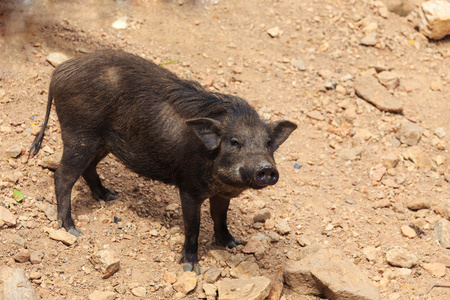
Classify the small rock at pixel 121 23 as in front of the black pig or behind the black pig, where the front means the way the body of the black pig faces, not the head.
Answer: behind

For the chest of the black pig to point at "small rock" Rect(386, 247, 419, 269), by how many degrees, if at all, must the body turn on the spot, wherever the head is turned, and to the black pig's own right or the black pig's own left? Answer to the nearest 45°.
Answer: approximately 45° to the black pig's own left

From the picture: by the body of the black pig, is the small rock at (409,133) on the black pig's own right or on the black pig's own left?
on the black pig's own left

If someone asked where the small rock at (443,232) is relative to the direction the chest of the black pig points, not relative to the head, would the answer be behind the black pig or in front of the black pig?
in front

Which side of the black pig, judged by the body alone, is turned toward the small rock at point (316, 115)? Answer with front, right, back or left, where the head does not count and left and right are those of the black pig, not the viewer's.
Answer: left

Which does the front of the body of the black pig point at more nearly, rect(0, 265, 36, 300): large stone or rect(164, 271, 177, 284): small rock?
the small rock

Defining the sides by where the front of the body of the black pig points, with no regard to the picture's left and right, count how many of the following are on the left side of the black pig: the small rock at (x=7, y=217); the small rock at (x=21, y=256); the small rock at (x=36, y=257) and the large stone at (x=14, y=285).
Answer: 0

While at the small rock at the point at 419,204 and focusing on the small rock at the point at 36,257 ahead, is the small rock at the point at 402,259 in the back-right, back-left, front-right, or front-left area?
front-left

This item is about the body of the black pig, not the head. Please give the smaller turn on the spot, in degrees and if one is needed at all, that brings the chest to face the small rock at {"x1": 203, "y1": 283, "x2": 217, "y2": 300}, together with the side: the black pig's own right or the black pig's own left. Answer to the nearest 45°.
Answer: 0° — it already faces it

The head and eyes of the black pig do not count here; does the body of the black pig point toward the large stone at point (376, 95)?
no

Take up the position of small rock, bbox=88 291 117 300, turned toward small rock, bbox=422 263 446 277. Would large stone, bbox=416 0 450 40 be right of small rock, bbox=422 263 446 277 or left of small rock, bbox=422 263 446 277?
left

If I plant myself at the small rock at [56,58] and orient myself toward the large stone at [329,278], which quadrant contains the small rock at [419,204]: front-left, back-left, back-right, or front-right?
front-left

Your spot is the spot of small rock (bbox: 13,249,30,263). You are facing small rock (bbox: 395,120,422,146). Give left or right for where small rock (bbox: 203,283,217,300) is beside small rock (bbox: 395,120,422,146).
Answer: right

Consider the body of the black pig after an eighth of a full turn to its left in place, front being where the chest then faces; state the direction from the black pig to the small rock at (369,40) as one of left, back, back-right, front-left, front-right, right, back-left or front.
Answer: front-left

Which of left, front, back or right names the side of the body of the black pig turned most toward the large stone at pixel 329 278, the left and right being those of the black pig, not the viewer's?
front

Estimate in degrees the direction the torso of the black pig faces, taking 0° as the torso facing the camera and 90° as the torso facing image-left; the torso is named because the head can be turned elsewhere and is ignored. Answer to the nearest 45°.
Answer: approximately 315°

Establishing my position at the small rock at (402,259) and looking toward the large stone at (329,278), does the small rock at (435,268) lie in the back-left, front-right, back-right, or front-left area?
back-left

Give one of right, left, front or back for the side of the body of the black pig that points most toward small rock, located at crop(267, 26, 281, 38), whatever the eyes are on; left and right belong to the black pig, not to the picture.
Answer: left
